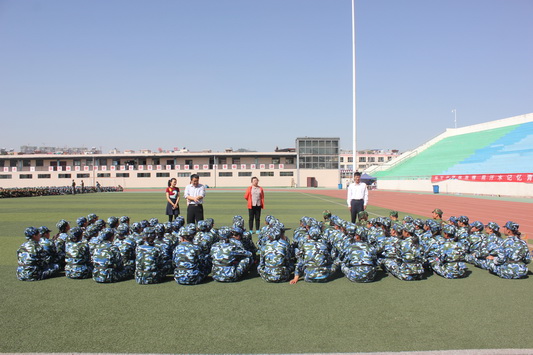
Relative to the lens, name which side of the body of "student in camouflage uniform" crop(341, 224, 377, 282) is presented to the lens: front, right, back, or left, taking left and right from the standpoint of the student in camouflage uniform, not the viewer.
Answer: back

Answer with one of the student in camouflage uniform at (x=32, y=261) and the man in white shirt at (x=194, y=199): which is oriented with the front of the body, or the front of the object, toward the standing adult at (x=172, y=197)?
the student in camouflage uniform

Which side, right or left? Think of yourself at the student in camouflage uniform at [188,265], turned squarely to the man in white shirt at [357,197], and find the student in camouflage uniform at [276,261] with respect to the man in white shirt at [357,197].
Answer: right

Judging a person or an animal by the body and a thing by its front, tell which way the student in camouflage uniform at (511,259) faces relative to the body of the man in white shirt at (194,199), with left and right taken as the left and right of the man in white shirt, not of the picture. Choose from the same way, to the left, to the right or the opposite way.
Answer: the opposite way

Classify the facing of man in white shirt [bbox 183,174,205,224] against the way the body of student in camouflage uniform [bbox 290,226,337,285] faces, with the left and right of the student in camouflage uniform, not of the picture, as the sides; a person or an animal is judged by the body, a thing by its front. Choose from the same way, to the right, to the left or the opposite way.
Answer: the opposite way

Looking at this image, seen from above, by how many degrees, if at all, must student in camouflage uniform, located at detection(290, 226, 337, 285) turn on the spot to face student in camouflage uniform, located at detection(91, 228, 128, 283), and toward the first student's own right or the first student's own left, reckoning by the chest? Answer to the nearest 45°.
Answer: approximately 90° to the first student's own left
